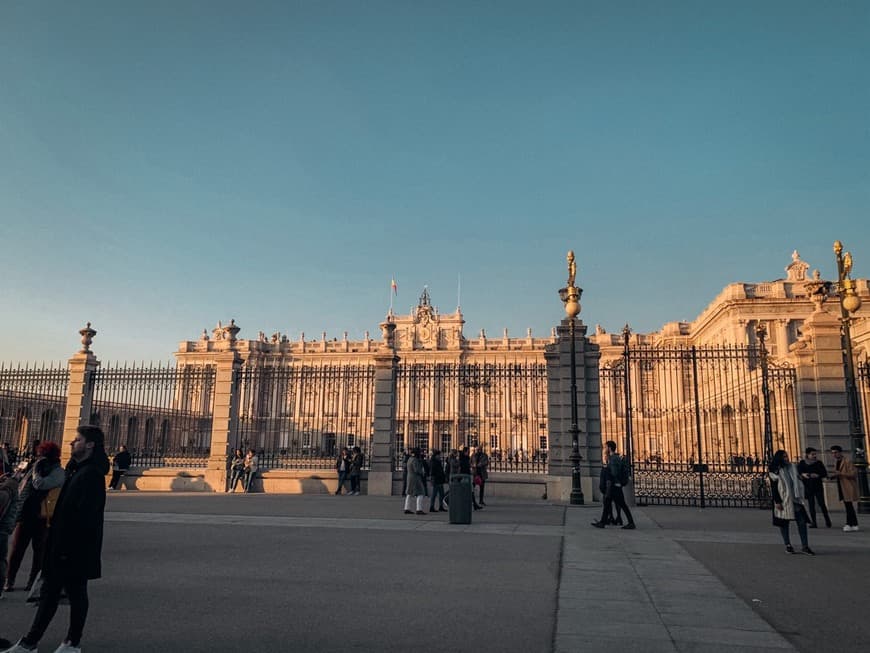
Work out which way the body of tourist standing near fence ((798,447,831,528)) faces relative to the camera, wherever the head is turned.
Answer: toward the camera

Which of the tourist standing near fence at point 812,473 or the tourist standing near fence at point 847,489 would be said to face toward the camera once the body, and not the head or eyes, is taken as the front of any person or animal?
the tourist standing near fence at point 812,473

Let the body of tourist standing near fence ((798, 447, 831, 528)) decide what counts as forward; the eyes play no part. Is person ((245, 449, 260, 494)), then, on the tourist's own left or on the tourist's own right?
on the tourist's own right

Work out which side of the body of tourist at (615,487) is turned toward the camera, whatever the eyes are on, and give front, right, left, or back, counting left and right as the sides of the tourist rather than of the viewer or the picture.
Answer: left

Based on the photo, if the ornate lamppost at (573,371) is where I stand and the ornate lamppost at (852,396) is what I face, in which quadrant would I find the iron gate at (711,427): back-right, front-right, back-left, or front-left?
front-left

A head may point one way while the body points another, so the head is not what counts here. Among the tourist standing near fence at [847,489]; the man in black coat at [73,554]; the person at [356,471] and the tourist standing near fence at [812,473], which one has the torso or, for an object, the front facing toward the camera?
the tourist standing near fence at [812,473]

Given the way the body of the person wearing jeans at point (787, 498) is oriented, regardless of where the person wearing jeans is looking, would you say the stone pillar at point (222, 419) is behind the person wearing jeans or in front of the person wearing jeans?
behind

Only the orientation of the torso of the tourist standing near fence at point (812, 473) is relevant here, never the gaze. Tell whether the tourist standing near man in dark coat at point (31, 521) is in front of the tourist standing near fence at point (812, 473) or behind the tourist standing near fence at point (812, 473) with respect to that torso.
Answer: in front

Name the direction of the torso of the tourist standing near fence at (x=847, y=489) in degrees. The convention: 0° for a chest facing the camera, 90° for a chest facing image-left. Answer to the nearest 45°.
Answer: approximately 90°
